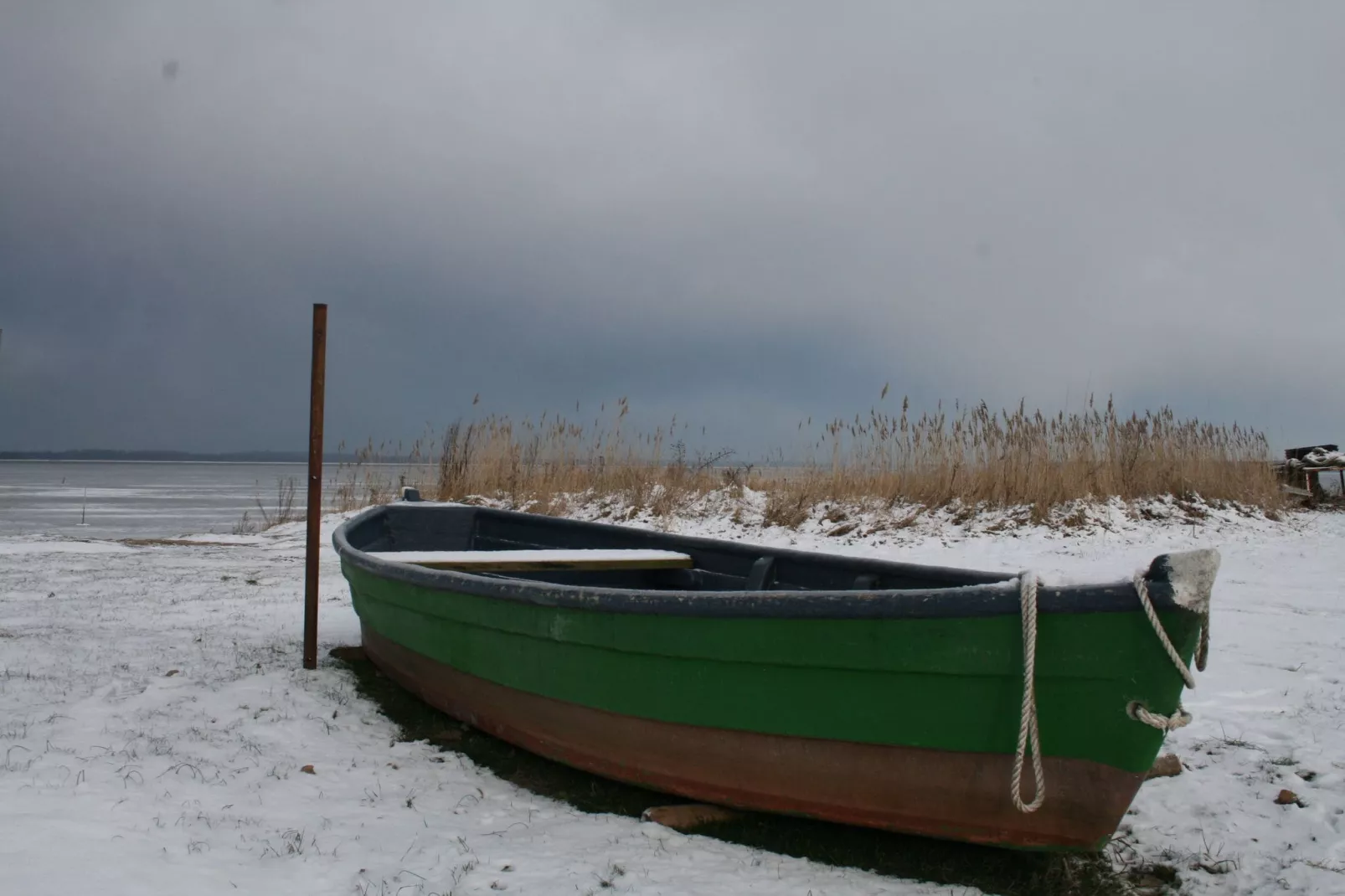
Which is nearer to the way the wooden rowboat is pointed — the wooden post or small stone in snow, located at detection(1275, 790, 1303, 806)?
the small stone in snow

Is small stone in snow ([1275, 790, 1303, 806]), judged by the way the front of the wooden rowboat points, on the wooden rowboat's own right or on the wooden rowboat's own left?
on the wooden rowboat's own left

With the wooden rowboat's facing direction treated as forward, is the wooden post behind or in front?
behind

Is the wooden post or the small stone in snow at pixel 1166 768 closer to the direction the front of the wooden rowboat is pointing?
the small stone in snow

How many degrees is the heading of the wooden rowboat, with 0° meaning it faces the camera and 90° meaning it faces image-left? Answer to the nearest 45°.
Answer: approximately 315°
